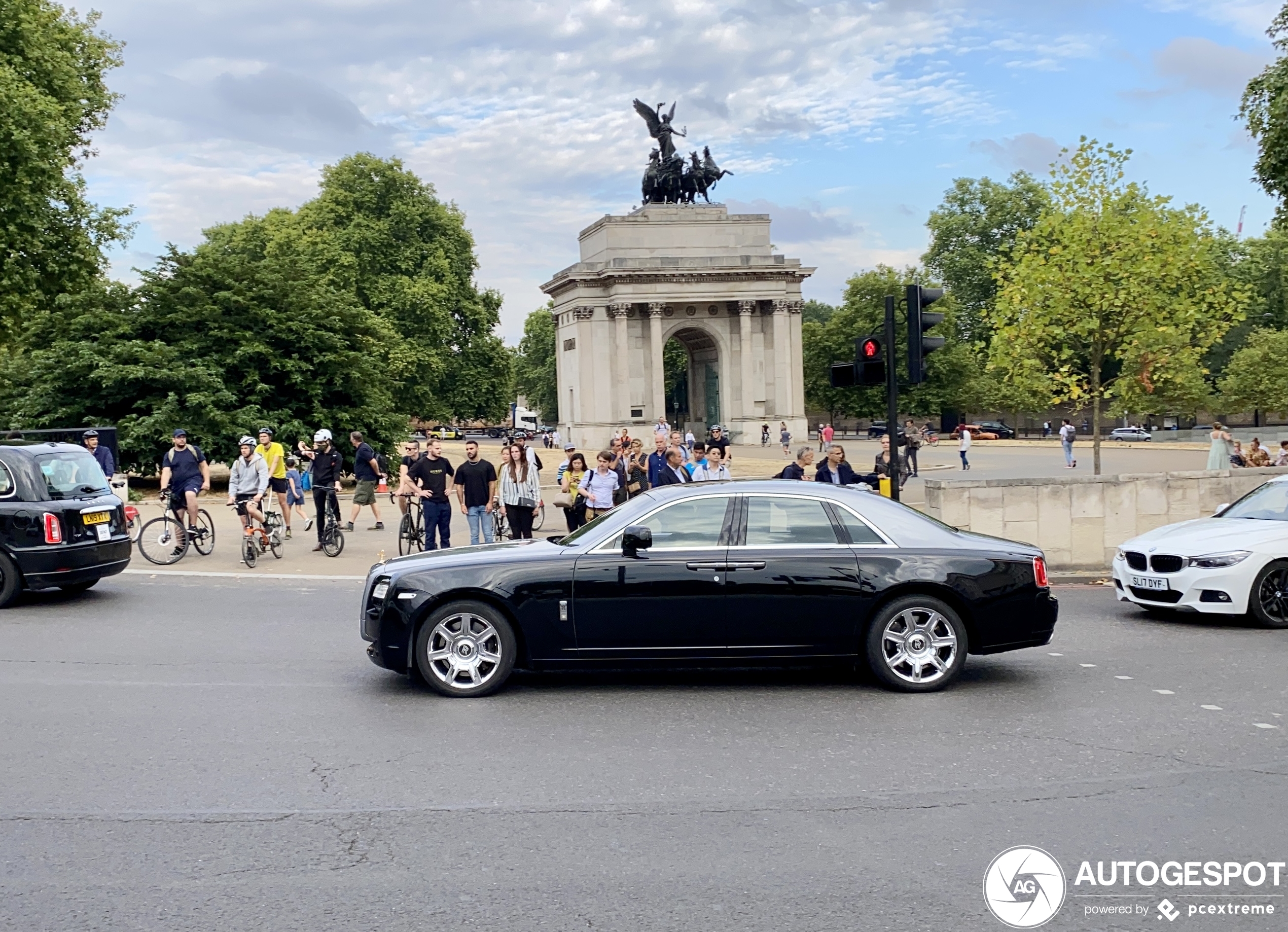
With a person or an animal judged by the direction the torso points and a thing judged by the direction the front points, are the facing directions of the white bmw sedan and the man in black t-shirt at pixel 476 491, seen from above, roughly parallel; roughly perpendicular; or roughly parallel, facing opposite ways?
roughly perpendicular

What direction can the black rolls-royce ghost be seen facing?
to the viewer's left

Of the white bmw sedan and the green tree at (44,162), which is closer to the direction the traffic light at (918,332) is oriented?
the white bmw sedan

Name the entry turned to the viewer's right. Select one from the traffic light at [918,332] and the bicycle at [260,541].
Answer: the traffic light

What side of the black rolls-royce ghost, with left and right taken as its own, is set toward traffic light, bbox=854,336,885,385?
right

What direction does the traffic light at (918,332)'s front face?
to the viewer's right

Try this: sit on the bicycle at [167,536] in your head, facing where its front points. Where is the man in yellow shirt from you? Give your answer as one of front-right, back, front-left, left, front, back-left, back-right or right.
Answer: back

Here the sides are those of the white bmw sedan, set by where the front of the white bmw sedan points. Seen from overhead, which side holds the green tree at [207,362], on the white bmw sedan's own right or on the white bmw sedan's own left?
on the white bmw sedan's own right

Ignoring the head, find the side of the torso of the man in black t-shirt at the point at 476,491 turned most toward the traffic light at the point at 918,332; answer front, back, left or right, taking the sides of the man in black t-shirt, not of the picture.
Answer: left

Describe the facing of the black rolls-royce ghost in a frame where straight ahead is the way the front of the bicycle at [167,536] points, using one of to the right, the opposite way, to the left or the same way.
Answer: to the right

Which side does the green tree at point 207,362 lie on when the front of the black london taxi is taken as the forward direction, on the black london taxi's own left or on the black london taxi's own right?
on the black london taxi's own right

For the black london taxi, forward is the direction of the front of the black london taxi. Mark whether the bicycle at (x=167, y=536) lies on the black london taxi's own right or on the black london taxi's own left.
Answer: on the black london taxi's own right

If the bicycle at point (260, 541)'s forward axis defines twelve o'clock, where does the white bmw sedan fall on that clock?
The white bmw sedan is roughly at 9 o'clock from the bicycle.
